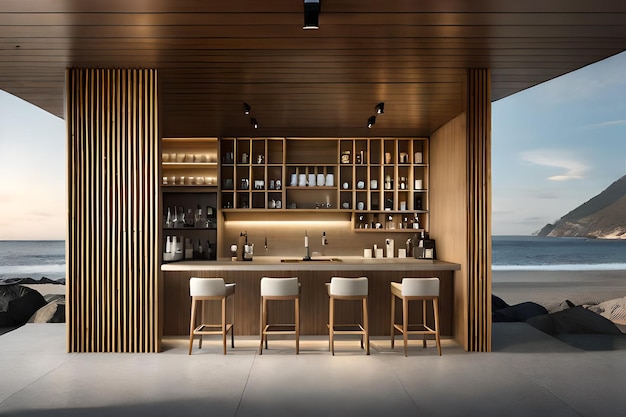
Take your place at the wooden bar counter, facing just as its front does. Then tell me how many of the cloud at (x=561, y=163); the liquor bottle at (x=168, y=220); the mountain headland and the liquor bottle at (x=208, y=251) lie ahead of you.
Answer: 0

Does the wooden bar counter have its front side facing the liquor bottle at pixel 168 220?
no

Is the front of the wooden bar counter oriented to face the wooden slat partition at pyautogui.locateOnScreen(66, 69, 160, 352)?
no

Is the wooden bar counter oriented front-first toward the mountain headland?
no

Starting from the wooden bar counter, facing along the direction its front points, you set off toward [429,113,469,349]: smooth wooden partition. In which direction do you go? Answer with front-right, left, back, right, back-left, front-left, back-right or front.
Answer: left

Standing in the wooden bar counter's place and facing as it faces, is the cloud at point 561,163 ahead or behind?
behind

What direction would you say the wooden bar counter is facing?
toward the camera

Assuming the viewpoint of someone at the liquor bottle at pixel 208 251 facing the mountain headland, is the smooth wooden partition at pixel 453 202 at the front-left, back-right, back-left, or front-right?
front-right

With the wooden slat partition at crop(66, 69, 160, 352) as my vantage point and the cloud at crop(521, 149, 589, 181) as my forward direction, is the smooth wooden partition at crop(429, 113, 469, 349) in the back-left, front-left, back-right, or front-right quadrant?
front-right

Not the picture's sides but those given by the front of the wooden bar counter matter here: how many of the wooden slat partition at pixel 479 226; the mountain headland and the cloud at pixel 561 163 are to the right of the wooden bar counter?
0

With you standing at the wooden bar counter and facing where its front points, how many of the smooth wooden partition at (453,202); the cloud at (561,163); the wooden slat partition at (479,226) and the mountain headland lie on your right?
0
